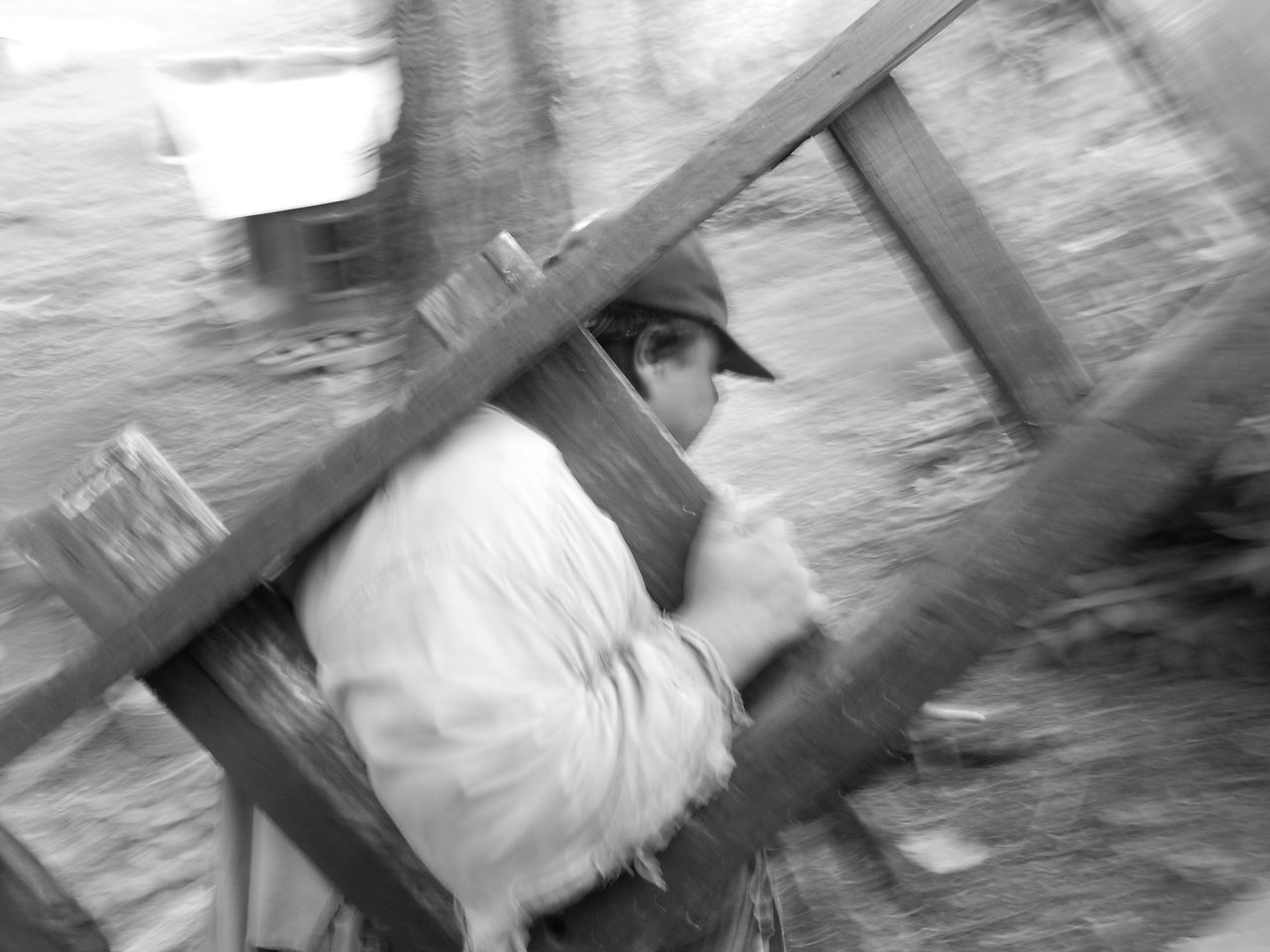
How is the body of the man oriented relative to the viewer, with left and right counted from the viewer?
facing away from the viewer and to the right of the viewer
